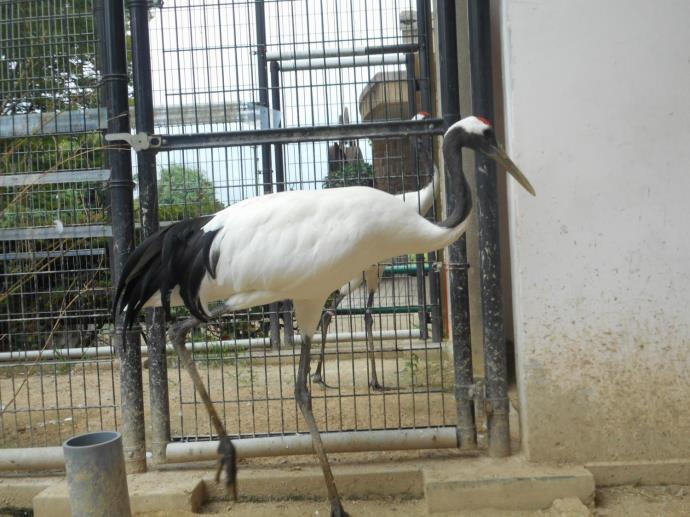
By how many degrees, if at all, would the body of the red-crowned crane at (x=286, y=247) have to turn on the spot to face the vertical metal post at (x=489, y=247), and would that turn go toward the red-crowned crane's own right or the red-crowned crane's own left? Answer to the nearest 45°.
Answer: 0° — it already faces it

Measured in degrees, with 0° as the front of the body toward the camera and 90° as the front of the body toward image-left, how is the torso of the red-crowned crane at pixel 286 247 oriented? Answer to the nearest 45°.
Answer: approximately 270°

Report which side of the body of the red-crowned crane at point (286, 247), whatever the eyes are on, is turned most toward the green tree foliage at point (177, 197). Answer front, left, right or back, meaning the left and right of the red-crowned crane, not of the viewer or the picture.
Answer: left

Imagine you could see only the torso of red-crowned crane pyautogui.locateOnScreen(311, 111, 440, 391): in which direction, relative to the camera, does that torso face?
to the viewer's right

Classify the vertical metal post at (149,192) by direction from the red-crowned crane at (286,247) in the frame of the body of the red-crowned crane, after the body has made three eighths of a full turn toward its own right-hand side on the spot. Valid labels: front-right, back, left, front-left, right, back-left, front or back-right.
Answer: right

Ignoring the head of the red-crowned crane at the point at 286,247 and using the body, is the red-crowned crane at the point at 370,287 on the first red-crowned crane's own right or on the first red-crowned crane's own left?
on the first red-crowned crane's own left

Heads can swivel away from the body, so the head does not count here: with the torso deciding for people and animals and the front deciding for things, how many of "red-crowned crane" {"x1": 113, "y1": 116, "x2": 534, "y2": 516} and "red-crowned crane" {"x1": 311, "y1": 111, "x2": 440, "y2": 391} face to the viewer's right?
2

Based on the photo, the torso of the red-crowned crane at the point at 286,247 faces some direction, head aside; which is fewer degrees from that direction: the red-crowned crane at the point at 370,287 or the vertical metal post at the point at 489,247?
the vertical metal post

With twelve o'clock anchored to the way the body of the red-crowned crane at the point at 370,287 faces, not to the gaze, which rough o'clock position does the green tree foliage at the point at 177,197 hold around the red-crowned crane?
The green tree foliage is roughly at 7 o'clock from the red-crowned crane.

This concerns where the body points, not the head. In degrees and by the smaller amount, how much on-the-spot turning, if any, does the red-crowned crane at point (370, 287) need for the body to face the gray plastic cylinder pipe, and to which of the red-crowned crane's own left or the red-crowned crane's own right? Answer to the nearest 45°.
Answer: approximately 90° to the red-crowned crane's own right

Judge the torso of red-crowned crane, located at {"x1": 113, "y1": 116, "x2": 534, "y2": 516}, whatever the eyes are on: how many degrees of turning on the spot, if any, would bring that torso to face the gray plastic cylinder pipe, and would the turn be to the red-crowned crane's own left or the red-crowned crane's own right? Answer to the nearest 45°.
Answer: approximately 135° to the red-crowned crane's own right
